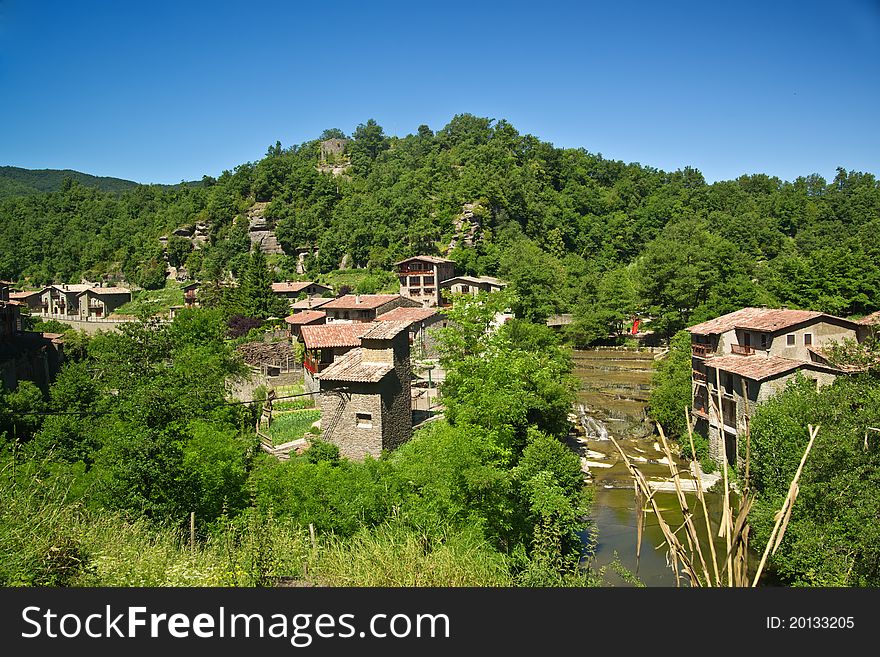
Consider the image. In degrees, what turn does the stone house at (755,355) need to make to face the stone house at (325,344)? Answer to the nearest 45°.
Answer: approximately 45° to its right

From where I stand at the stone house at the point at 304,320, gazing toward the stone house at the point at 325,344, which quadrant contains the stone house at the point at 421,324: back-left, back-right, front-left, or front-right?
front-left

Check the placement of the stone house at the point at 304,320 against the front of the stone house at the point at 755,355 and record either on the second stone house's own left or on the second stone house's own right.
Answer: on the second stone house's own right

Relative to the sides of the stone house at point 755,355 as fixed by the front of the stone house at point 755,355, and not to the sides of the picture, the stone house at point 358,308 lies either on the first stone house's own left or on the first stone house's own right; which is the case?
on the first stone house's own right

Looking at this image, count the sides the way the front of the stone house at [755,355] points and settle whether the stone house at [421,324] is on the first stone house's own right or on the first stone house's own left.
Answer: on the first stone house's own right

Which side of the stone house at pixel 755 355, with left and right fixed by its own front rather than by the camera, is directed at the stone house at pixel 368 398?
front

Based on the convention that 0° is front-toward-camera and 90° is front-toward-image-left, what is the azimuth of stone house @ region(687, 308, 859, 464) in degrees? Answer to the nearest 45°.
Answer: approximately 45°

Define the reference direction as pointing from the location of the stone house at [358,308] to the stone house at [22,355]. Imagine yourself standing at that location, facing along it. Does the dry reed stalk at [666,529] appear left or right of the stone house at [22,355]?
left
